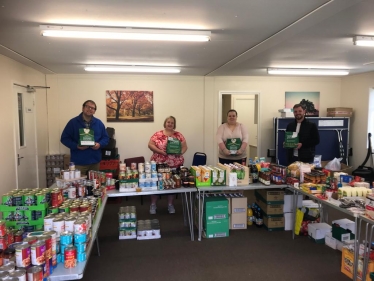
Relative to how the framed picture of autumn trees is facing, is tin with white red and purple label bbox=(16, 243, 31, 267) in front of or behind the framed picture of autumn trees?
in front

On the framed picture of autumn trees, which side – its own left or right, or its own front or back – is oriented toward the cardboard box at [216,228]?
front

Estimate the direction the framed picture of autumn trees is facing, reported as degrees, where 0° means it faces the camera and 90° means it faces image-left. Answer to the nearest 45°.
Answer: approximately 0°

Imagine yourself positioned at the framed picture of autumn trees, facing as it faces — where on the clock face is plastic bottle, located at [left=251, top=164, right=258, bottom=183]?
The plastic bottle is roughly at 11 o'clock from the framed picture of autumn trees.

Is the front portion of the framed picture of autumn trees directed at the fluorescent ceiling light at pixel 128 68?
yes

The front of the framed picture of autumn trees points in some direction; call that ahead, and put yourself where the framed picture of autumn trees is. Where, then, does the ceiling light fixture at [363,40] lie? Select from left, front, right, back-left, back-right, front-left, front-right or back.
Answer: front-left

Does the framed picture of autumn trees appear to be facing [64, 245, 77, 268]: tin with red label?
yes

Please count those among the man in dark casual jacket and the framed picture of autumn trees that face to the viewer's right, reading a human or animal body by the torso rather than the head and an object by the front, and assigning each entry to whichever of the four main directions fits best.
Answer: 0

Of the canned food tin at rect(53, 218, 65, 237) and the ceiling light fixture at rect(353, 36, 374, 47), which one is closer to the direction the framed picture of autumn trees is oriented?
the canned food tin

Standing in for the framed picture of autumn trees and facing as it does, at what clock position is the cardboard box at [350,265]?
The cardboard box is roughly at 11 o'clock from the framed picture of autumn trees.

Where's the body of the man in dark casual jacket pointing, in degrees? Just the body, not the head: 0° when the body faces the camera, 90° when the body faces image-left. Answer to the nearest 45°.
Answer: approximately 45°

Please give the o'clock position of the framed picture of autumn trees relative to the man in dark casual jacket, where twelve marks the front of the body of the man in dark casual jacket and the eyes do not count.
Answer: The framed picture of autumn trees is roughly at 2 o'clock from the man in dark casual jacket.

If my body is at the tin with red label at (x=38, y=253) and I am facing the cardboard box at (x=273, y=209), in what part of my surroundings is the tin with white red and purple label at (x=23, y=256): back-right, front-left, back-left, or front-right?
back-left

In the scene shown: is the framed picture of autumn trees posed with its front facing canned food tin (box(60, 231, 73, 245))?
yes
